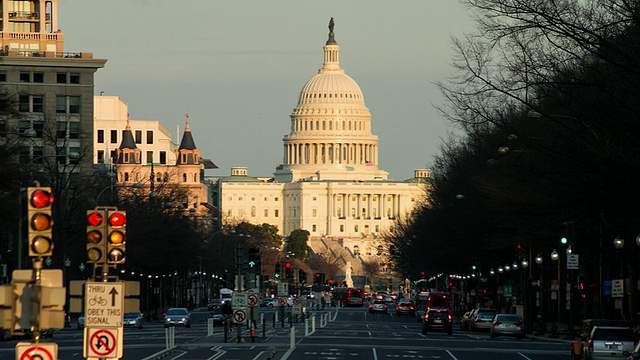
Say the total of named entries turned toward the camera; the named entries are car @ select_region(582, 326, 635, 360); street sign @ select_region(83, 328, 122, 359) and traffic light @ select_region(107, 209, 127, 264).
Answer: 2

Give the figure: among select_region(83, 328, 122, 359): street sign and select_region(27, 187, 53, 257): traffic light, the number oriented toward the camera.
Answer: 2

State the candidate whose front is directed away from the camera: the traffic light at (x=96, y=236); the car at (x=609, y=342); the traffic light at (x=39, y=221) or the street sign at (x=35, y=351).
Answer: the car

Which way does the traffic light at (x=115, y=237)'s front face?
toward the camera

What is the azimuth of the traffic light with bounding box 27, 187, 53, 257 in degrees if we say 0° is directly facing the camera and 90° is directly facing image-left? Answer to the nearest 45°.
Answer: approximately 0°

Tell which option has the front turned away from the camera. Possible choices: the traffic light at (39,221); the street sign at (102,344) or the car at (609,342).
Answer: the car

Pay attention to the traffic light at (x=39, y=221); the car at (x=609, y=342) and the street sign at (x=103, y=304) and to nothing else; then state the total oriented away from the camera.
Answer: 1

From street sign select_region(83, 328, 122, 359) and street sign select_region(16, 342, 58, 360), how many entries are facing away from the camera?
0
